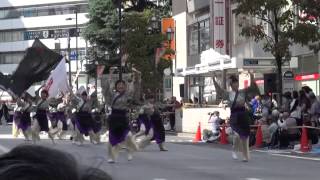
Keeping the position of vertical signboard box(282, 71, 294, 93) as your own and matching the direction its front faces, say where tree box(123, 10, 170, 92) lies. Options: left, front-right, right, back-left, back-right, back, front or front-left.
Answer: back-right

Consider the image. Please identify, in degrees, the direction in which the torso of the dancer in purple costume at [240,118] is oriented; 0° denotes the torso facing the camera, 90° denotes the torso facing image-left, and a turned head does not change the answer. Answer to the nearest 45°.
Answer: approximately 0°

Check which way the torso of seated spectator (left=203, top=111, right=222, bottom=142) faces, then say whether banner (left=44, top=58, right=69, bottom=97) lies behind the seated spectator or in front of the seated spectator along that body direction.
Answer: in front

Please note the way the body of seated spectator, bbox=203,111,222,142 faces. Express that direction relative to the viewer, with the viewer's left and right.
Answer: facing to the left of the viewer

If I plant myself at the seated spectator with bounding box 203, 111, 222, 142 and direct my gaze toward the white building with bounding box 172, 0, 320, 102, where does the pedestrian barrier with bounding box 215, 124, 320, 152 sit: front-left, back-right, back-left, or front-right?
back-right
